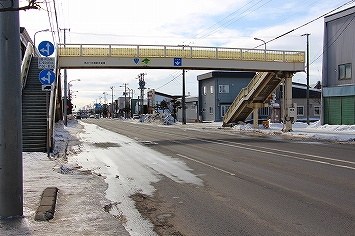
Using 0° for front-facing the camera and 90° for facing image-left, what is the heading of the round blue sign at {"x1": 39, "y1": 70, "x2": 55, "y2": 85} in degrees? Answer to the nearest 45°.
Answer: approximately 0°

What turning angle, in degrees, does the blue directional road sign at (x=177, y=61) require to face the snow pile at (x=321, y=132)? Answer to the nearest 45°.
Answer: approximately 90° to its left

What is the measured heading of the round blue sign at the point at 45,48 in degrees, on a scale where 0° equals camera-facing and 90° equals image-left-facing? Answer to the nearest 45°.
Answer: approximately 0°

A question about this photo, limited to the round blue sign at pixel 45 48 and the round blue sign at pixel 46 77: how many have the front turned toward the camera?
2
